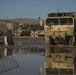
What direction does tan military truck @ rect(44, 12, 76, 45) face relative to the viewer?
toward the camera
